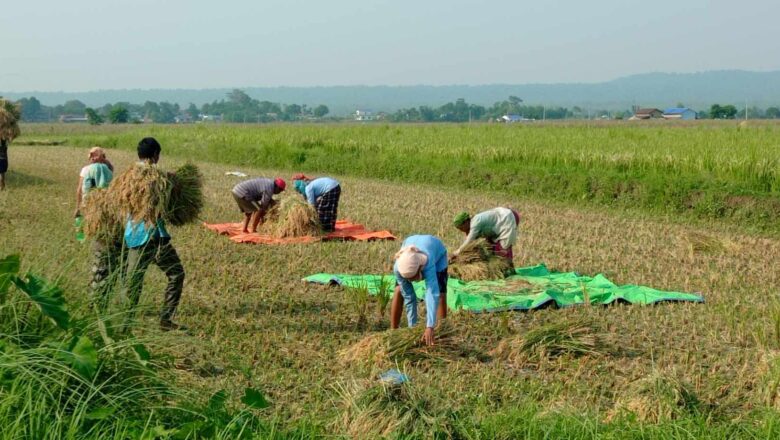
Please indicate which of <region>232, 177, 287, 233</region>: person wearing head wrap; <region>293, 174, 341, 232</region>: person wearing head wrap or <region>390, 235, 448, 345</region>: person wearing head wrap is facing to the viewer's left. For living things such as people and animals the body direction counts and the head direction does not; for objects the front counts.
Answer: <region>293, 174, 341, 232</region>: person wearing head wrap

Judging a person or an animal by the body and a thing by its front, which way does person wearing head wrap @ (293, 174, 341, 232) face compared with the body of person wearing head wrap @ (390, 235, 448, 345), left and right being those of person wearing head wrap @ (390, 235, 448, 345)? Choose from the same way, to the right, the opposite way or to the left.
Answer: to the right

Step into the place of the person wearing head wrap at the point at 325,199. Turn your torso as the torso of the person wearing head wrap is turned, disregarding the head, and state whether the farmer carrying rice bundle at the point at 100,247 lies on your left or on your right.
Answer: on your left

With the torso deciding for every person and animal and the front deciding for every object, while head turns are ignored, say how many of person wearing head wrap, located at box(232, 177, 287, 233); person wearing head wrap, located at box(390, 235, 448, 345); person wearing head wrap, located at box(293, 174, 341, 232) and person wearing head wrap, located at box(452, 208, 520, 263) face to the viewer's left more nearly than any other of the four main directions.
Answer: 2

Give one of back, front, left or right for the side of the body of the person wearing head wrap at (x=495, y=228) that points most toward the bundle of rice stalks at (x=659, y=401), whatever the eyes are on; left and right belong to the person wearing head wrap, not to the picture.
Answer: left

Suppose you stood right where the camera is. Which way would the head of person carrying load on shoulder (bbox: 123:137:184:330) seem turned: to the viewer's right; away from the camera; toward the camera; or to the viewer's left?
away from the camera

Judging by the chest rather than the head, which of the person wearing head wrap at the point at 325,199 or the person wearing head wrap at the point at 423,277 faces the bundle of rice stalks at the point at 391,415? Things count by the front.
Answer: the person wearing head wrap at the point at 423,277

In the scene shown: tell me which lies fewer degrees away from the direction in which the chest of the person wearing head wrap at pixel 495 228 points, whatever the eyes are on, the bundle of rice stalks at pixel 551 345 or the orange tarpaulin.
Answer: the orange tarpaulin

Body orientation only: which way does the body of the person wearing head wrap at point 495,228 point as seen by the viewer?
to the viewer's left

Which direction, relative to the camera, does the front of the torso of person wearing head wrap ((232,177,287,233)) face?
to the viewer's right

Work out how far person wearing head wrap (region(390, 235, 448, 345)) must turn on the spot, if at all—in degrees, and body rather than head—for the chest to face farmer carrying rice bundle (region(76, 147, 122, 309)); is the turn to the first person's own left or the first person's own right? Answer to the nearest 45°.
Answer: approximately 90° to the first person's own right

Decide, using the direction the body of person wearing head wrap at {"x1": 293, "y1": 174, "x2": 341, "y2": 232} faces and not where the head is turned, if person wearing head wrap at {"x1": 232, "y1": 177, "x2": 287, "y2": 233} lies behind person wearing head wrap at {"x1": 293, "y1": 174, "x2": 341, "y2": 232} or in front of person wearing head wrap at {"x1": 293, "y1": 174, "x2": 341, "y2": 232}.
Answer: in front

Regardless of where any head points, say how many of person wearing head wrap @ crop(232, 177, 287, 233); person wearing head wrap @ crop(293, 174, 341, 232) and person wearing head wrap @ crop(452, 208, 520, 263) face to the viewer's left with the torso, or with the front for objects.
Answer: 2

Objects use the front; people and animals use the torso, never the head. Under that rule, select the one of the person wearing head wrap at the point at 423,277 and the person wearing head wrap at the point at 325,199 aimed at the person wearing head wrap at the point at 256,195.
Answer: the person wearing head wrap at the point at 325,199

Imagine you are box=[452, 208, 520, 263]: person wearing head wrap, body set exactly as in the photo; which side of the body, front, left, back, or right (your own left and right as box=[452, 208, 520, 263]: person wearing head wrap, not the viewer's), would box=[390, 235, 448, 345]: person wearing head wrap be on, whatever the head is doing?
left

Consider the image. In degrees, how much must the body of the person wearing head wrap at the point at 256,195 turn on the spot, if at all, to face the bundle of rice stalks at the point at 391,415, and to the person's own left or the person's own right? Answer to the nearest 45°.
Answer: approximately 90° to the person's own right
